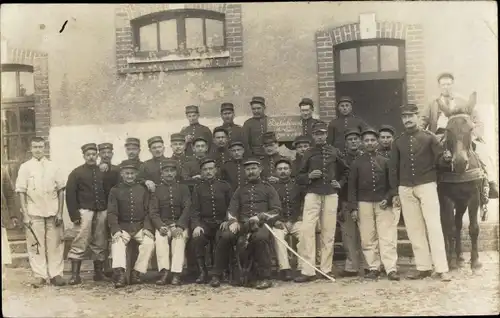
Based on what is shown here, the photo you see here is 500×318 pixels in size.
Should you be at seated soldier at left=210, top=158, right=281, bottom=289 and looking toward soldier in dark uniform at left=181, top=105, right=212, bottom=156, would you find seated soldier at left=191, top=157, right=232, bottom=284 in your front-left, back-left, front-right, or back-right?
front-left

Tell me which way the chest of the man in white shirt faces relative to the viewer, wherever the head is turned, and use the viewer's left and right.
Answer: facing the viewer

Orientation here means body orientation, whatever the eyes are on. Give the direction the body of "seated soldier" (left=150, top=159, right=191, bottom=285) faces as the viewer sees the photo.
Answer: toward the camera

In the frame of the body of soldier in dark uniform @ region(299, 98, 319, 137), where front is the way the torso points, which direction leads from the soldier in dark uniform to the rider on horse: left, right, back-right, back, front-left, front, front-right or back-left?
left

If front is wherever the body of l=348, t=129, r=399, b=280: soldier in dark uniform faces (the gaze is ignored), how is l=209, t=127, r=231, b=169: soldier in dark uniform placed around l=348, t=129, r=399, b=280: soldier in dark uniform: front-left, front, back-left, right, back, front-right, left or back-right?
right

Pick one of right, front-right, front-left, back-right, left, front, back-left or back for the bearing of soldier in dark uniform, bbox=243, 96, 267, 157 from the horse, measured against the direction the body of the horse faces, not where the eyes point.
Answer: right

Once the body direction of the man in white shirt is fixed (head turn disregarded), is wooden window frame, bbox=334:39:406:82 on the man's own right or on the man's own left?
on the man's own left

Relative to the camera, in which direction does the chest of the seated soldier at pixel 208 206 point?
toward the camera

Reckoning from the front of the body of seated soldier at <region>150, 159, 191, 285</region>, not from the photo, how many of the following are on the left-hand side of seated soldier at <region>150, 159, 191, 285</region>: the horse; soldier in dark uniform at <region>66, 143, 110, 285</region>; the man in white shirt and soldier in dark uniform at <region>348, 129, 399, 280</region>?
2
